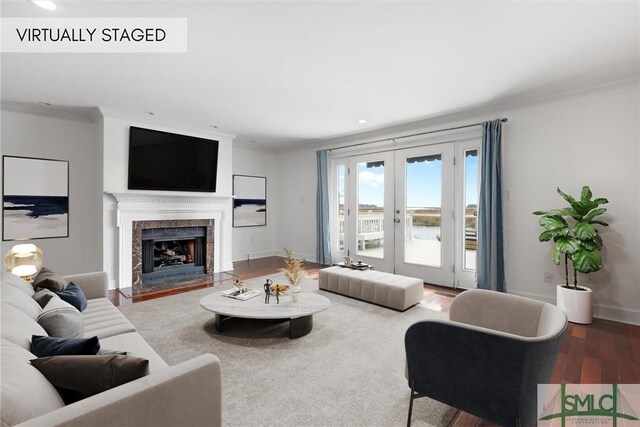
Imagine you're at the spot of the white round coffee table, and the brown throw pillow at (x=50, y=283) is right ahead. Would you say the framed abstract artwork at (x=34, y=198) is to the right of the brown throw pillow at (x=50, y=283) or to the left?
right

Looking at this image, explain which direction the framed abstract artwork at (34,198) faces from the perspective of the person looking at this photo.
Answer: facing the viewer and to the right of the viewer

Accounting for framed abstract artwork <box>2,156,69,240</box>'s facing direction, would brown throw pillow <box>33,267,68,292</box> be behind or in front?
in front

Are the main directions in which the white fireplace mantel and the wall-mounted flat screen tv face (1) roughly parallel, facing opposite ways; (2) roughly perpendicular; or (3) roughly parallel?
roughly parallel

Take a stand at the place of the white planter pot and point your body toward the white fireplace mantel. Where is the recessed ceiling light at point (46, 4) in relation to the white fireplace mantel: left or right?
left

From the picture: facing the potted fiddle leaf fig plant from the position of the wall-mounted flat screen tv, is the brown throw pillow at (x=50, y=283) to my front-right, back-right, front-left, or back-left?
front-right

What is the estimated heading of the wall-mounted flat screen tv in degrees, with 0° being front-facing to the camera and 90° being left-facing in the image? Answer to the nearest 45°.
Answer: approximately 315°

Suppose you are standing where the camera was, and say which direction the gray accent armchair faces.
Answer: facing away from the viewer and to the left of the viewer

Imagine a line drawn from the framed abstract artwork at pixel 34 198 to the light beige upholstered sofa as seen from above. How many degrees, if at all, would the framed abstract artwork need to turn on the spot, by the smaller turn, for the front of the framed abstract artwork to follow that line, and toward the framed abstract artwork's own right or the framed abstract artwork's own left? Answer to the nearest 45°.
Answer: approximately 45° to the framed abstract artwork's own right

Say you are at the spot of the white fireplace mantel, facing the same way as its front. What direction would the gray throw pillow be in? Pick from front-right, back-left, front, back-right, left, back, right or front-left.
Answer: front-right

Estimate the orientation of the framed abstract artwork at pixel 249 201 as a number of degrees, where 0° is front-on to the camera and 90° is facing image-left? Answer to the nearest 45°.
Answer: approximately 315°

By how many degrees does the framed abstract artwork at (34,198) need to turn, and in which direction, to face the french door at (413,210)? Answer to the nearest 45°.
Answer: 0° — it already faces it

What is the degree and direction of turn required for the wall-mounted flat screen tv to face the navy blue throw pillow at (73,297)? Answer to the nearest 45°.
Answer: approximately 45° to its right

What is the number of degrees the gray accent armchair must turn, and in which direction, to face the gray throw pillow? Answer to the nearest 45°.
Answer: approximately 45° to its left

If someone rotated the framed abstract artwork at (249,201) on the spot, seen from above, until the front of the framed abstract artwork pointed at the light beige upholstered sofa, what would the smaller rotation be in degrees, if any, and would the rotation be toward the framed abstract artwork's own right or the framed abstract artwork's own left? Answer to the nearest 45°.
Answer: approximately 45° to the framed abstract artwork's own right

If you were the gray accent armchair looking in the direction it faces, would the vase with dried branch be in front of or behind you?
in front

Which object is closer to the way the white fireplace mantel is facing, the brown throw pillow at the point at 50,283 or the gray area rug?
the gray area rug

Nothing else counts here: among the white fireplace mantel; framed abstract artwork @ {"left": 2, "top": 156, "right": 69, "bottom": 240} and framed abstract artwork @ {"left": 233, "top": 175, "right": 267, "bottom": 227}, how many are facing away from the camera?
0
